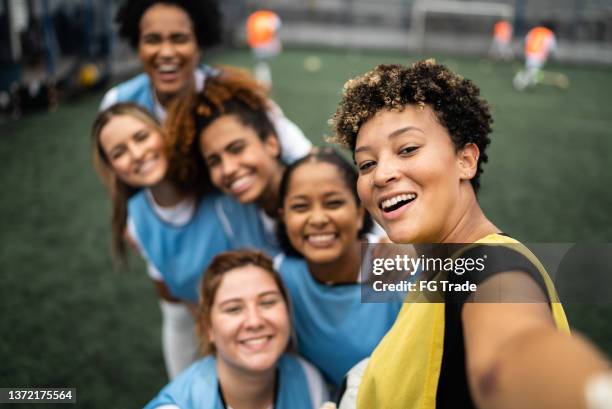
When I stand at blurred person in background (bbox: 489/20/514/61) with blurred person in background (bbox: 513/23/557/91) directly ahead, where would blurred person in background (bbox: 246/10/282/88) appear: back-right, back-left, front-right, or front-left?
front-right

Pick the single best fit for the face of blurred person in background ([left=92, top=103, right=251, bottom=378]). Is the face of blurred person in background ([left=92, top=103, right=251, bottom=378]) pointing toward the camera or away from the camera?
toward the camera

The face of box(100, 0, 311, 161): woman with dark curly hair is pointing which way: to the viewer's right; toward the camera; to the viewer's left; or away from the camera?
toward the camera

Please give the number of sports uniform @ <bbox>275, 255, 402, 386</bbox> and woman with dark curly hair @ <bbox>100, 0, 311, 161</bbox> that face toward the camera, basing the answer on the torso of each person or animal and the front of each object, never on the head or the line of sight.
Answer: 2

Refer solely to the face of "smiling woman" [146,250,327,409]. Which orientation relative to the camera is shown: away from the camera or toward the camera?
toward the camera

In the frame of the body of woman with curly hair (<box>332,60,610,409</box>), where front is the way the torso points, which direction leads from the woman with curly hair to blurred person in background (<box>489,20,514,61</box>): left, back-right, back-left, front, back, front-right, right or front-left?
back-right

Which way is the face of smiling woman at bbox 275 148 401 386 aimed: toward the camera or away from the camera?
toward the camera

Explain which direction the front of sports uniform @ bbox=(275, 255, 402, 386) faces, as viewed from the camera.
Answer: facing the viewer

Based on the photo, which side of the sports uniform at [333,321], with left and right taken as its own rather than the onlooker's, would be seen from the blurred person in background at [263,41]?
back

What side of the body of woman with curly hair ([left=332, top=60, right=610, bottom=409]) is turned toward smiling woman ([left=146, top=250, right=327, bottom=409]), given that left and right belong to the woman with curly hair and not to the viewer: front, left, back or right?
right

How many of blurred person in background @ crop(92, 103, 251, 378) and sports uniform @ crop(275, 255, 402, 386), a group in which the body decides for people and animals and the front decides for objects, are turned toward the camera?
2

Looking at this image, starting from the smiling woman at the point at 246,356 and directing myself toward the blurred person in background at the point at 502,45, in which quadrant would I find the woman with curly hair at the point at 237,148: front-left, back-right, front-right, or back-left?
front-left
